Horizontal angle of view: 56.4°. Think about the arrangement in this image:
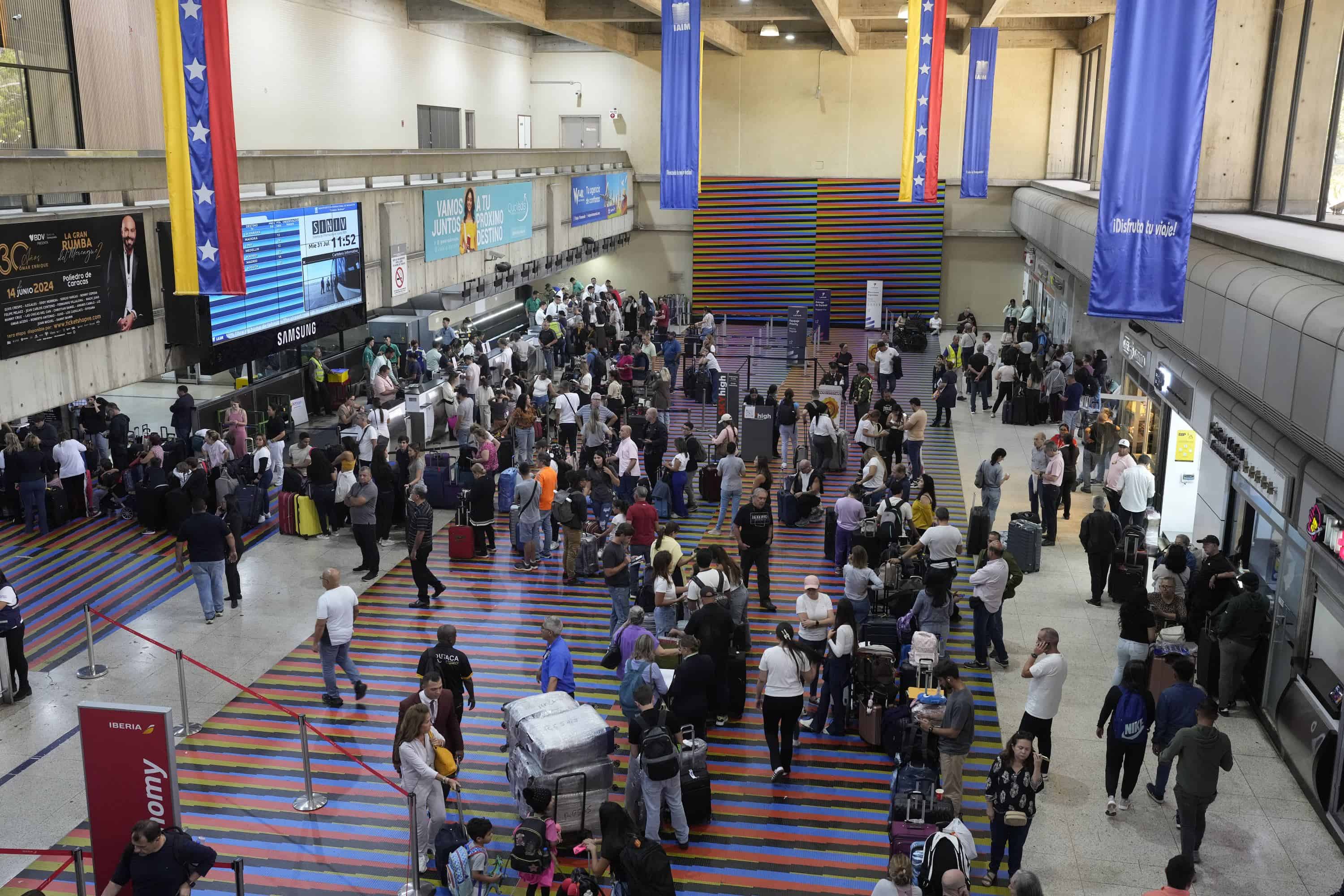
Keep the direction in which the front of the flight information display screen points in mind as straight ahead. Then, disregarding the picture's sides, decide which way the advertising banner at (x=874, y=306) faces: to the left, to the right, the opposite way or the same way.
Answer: to the right

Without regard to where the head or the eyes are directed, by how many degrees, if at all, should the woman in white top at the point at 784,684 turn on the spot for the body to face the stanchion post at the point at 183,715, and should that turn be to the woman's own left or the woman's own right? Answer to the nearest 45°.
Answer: approximately 90° to the woman's own left

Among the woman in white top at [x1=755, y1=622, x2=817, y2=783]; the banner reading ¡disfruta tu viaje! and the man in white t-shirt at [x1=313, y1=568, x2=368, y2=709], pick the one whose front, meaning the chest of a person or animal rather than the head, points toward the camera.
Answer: the banner reading ¡disfruta tu viaje!

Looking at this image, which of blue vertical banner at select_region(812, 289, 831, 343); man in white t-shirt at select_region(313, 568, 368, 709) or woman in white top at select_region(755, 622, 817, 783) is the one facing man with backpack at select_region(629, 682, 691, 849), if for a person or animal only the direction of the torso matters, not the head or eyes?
the blue vertical banner

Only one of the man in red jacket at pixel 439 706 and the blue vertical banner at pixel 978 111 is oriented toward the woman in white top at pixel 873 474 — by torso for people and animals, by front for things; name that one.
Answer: the blue vertical banner

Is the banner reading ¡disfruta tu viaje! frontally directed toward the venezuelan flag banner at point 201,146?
no

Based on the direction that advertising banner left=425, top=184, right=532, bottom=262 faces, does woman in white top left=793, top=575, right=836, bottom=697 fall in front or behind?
in front

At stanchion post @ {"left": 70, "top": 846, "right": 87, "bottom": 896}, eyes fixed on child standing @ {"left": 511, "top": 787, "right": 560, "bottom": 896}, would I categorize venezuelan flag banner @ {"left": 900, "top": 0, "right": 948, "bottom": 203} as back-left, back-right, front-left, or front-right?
front-left

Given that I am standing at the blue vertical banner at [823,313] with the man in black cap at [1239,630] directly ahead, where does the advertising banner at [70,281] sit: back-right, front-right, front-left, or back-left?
front-right

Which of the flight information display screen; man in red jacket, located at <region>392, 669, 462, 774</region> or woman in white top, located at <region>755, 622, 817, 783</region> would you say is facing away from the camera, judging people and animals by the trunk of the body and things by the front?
the woman in white top

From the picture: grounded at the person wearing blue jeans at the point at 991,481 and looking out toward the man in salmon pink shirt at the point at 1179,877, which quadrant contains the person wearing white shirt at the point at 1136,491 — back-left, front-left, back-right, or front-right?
front-left

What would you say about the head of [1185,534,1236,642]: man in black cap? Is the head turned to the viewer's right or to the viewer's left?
to the viewer's left

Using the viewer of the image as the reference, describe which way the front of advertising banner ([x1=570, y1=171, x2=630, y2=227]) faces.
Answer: facing the viewer and to the right of the viewer

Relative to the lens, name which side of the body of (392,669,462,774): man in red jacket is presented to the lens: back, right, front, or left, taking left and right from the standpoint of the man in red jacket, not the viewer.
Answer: front

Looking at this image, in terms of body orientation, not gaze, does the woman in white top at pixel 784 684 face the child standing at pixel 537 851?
no

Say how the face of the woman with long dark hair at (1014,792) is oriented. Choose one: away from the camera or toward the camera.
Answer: toward the camera

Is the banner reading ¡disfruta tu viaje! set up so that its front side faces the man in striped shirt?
no

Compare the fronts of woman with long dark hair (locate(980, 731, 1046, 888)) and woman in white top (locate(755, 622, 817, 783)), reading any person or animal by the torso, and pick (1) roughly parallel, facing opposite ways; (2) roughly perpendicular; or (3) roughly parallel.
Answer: roughly parallel, facing opposite ways

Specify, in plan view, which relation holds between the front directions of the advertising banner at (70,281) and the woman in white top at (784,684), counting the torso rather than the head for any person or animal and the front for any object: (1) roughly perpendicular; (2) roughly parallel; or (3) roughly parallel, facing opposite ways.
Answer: roughly perpendicular

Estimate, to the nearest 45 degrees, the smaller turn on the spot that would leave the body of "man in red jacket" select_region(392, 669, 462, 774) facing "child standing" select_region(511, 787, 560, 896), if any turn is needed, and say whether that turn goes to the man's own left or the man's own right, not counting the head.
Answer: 0° — they already face them
